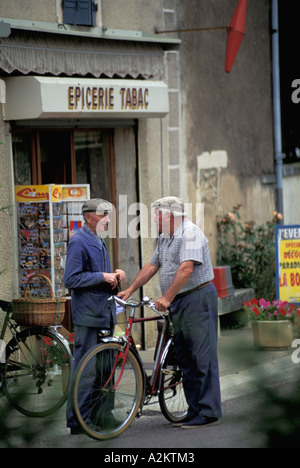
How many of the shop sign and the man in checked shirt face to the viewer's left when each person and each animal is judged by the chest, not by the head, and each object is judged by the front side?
1

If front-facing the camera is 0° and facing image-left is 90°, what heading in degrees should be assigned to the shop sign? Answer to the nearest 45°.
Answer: approximately 315°

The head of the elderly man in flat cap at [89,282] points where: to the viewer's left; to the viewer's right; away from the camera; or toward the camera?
to the viewer's right

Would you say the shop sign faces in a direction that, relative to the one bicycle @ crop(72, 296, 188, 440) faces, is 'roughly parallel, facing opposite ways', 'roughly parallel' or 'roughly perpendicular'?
roughly perpendicular

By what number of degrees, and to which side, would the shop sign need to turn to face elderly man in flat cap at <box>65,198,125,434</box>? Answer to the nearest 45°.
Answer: approximately 45° to its right

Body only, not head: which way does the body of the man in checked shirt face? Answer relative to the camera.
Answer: to the viewer's left

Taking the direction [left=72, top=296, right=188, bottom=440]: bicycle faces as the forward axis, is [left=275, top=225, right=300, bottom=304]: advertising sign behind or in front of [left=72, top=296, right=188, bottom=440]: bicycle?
behind

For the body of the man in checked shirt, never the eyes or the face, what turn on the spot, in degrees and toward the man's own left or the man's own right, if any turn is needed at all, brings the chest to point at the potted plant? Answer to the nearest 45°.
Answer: approximately 90° to the man's own right

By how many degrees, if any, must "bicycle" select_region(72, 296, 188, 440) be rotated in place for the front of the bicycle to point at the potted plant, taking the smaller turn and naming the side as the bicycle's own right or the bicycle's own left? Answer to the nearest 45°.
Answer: approximately 180°

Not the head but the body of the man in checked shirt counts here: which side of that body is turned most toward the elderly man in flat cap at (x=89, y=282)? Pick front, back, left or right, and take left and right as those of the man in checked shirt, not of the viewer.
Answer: front
